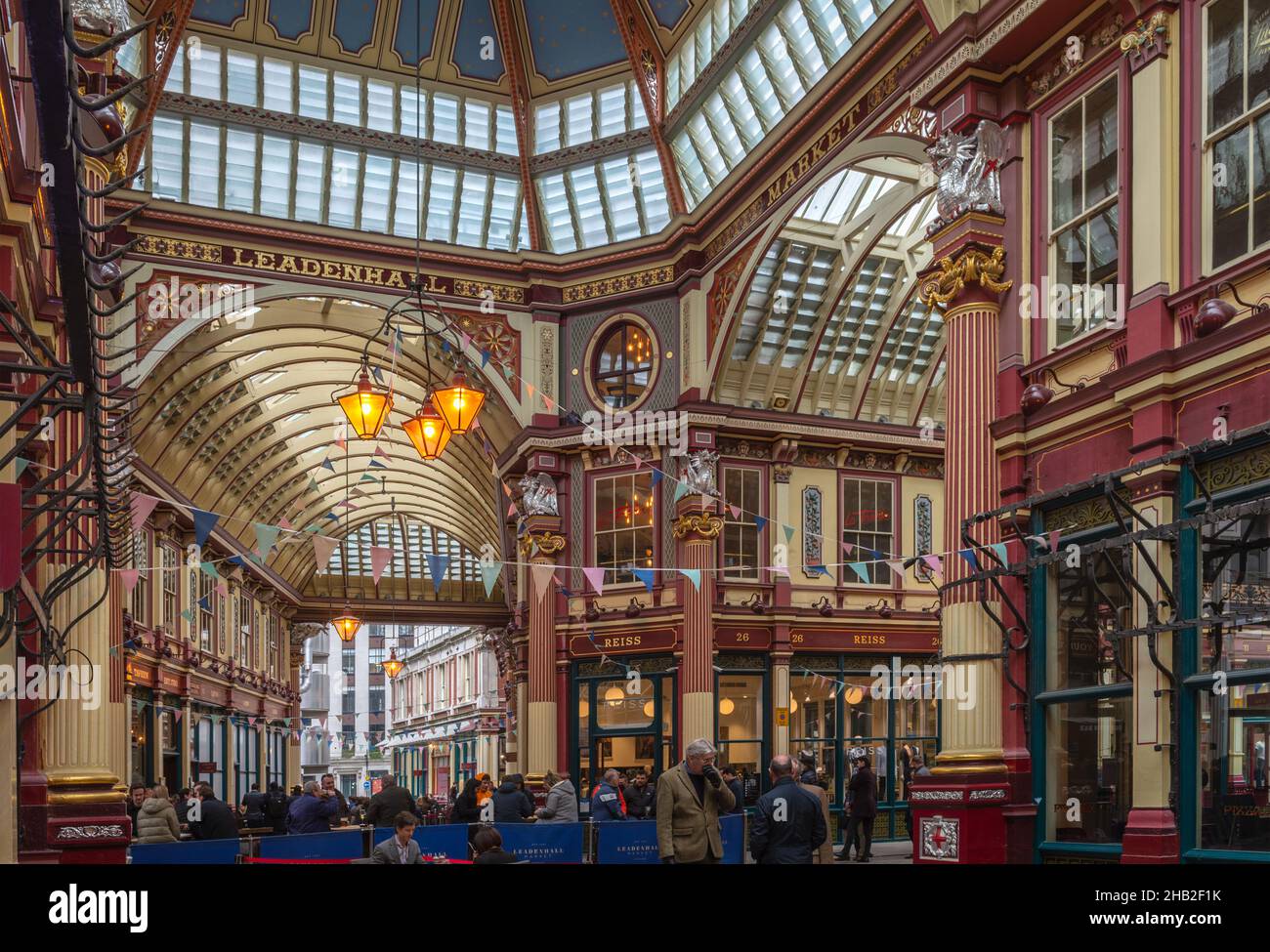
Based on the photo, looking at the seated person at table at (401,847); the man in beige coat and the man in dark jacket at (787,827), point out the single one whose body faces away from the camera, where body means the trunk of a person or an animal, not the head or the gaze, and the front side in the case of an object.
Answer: the man in dark jacket

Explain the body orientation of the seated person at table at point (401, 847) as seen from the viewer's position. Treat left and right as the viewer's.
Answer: facing the viewer and to the right of the viewer

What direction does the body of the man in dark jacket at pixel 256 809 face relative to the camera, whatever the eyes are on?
away from the camera

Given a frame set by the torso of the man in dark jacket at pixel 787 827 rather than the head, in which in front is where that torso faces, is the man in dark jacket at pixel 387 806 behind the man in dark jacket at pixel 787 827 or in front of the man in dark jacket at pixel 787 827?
in front

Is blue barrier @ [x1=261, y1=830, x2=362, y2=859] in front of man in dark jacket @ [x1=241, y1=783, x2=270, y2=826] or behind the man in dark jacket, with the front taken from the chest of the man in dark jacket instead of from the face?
behind

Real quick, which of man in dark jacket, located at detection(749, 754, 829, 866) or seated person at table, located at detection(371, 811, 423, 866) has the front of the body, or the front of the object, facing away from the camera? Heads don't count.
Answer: the man in dark jacket

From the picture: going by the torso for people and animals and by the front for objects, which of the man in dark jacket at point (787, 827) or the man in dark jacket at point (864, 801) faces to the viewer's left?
the man in dark jacket at point (864, 801)

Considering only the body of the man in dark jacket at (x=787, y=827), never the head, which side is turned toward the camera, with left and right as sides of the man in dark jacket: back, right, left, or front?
back
